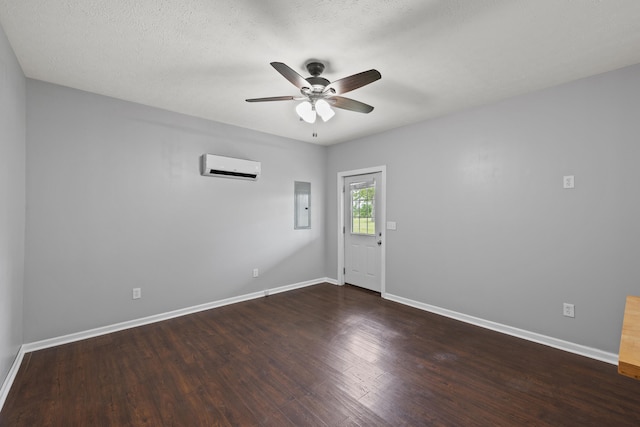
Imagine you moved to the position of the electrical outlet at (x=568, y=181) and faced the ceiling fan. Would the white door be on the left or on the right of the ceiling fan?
right

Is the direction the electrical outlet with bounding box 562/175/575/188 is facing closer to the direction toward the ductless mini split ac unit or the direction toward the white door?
the ductless mini split ac unit

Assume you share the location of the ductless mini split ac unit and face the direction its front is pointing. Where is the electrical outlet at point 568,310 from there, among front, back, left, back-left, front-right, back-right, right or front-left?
front

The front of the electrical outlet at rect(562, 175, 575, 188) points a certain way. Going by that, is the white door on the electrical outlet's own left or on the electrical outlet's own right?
on the electrical outlet's own right

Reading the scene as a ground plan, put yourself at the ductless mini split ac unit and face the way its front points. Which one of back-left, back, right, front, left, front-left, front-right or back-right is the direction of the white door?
front-left

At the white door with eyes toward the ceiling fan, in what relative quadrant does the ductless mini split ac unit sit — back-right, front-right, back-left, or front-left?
front-right

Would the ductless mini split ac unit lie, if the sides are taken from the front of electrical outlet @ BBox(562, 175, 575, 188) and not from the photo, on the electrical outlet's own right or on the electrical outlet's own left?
on the electrical outlet's own right

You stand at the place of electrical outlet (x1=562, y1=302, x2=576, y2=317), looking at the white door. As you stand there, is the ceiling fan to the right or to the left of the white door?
left

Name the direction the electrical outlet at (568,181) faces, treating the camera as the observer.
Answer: facing the viewer

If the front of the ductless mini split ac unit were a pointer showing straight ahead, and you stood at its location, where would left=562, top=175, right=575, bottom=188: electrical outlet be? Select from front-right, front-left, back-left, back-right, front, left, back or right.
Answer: front

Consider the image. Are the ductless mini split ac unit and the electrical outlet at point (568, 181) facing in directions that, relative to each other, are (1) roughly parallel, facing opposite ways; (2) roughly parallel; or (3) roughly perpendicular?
roughly perpendicular

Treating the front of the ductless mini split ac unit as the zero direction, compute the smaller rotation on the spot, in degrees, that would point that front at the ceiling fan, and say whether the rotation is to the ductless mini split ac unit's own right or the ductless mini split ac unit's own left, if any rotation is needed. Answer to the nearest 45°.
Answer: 0° — it already faces it
